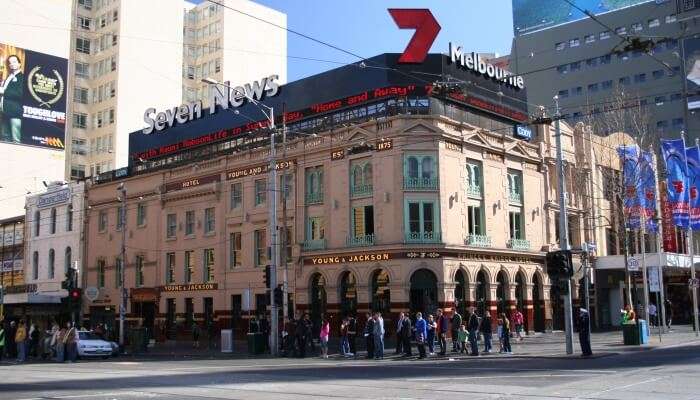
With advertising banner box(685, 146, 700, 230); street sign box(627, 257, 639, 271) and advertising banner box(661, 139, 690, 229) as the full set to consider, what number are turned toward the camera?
3

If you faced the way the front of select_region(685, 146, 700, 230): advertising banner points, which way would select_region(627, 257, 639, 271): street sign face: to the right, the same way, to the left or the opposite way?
the same way

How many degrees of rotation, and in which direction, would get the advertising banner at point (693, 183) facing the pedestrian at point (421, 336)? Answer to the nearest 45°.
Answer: approximately 45° to its right

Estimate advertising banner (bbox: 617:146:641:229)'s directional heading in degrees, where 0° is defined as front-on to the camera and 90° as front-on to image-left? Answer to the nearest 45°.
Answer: approximately 0°

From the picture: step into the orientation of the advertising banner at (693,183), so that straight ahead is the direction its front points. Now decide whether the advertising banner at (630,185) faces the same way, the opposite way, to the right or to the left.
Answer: the same way

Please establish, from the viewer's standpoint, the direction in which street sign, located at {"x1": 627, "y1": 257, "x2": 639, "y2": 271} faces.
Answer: facing the viewer

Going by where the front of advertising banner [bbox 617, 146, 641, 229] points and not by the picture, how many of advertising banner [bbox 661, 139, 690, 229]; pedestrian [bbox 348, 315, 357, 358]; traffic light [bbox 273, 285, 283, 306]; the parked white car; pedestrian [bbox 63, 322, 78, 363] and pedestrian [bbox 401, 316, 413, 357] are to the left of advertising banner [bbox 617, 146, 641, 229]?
1

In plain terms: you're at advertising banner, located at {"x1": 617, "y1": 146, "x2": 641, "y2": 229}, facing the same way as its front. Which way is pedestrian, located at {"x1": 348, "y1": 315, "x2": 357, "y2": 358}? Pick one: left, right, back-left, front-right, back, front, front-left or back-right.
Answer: front-right

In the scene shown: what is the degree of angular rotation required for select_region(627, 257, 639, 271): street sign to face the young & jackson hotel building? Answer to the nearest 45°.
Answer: approximately 90° to its right

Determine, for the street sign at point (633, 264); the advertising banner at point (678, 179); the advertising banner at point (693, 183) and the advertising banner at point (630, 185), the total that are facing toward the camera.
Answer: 4

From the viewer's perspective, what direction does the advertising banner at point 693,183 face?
toward the camera

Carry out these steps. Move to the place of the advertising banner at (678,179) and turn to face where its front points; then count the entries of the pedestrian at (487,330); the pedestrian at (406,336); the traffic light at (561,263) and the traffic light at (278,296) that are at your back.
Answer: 0

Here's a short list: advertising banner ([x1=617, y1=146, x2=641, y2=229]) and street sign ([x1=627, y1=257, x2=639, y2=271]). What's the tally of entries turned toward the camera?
2

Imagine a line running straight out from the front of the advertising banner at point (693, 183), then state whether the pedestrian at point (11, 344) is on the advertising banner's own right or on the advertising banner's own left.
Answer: on the advertising banner's own right

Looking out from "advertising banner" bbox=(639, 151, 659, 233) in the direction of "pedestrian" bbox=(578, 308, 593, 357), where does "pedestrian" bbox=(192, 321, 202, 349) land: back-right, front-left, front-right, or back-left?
front-right

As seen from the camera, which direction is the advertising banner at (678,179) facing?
toward the camera
